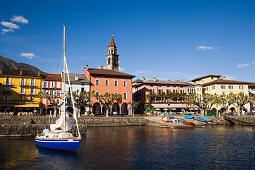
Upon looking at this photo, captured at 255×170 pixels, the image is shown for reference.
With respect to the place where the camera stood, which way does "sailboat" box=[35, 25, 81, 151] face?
facing the viewer and to the right of the viewer
